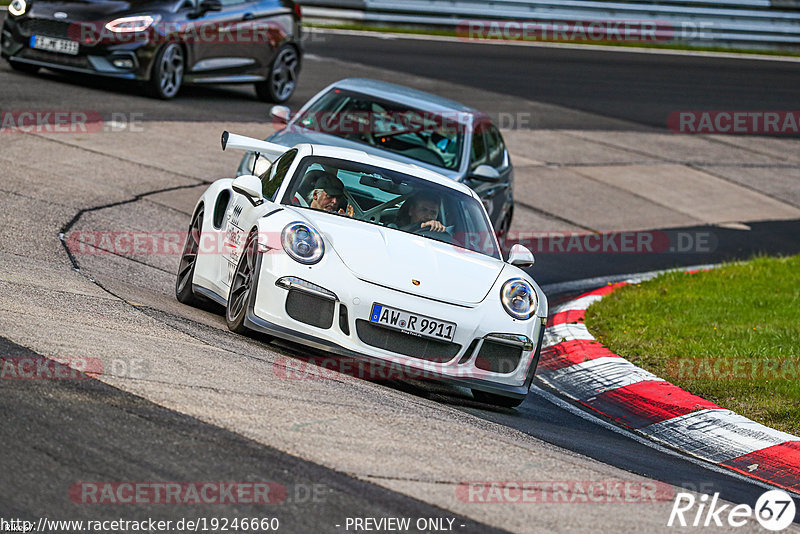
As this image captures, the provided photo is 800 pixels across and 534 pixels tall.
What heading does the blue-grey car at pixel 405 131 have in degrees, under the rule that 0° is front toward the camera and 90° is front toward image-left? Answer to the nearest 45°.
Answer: approximately 45°

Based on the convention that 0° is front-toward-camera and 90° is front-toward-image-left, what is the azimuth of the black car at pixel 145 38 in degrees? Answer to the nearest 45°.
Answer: approximately 45°

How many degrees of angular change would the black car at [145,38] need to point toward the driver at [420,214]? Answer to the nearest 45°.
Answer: approximately 45° to its left
